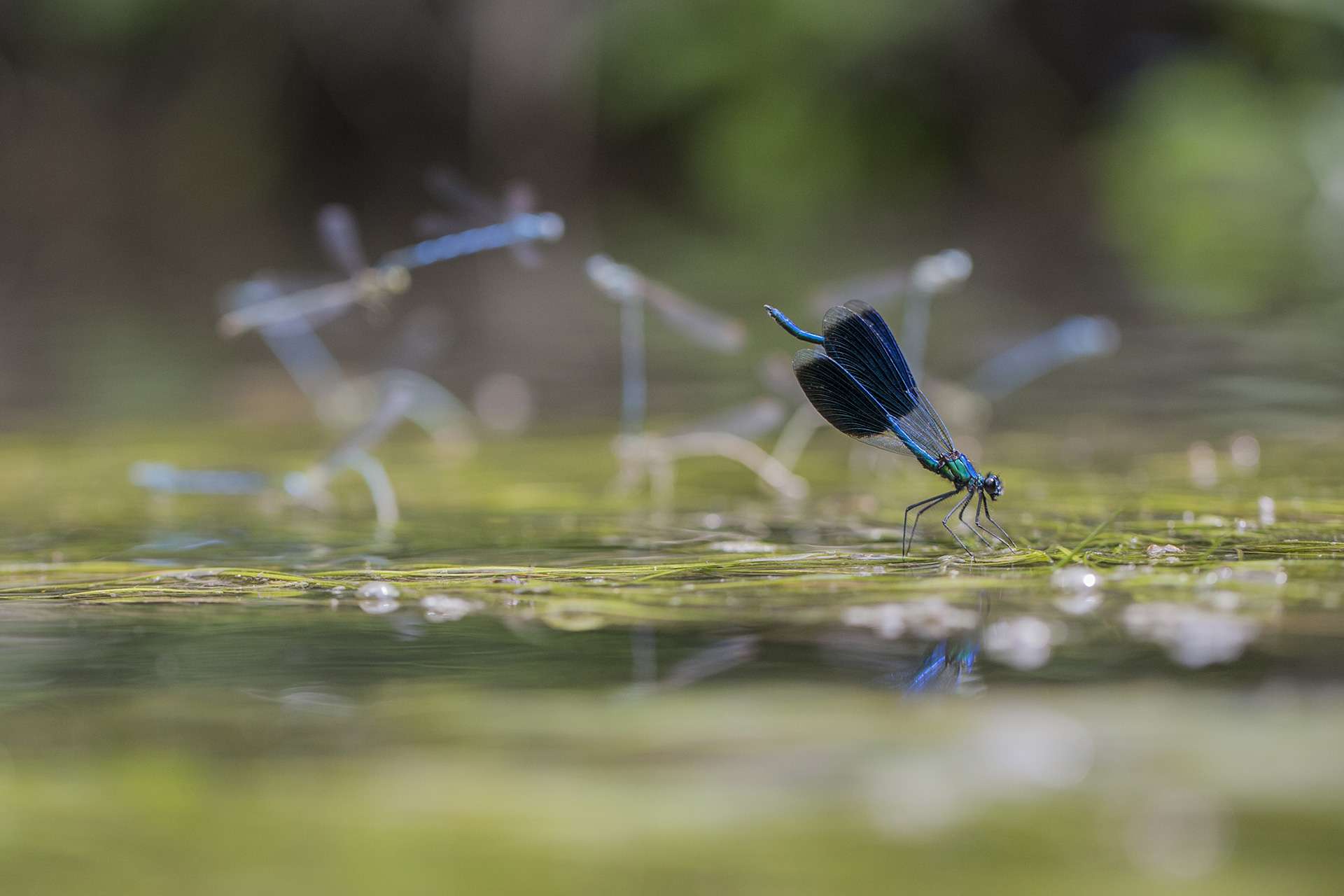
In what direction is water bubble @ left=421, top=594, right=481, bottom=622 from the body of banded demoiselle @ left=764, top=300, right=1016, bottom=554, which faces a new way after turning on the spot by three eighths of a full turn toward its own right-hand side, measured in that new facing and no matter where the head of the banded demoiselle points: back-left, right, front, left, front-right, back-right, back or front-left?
front

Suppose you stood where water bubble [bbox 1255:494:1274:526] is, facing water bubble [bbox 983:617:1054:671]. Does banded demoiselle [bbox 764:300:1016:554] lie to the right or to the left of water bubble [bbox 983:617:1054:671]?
right

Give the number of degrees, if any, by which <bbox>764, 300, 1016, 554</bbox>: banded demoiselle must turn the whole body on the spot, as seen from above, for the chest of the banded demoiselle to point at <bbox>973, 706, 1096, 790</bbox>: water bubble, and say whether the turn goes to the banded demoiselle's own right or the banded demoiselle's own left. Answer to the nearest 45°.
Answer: approximately 90° to the banded demoiselle's own right

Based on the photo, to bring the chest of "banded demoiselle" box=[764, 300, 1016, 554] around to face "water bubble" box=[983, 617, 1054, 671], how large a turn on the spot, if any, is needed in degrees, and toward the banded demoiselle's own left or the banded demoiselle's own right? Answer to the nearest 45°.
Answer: approximately 90° to the banded demoiselle's own right

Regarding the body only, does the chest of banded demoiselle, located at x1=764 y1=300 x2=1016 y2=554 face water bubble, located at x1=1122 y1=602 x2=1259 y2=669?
no

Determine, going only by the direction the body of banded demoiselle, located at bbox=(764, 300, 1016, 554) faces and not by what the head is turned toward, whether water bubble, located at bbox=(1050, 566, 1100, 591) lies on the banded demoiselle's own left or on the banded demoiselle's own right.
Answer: on the banded demoiselle's own right

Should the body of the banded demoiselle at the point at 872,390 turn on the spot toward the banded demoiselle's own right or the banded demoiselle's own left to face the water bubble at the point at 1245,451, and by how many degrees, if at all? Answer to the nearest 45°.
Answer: approximately 45° to the banded demoiselle's own left

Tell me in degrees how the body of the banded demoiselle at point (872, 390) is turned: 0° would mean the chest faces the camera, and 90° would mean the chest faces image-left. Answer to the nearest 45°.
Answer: approximately 270°
